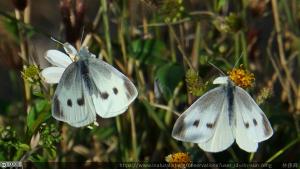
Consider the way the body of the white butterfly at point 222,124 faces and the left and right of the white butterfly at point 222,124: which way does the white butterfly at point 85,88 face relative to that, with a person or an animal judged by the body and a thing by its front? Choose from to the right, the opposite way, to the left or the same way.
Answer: the same way

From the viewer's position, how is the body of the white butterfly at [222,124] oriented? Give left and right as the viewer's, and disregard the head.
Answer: facing away from the viewer

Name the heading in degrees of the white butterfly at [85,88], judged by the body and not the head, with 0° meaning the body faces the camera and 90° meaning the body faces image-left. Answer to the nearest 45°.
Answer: approximately 180°

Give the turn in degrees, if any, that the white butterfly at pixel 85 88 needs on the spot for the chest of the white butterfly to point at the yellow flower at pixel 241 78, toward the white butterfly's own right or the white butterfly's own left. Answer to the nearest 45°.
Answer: approximately 90° to the white butterfly's own right

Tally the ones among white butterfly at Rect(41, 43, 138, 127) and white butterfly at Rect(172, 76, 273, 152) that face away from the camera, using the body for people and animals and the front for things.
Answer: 2
